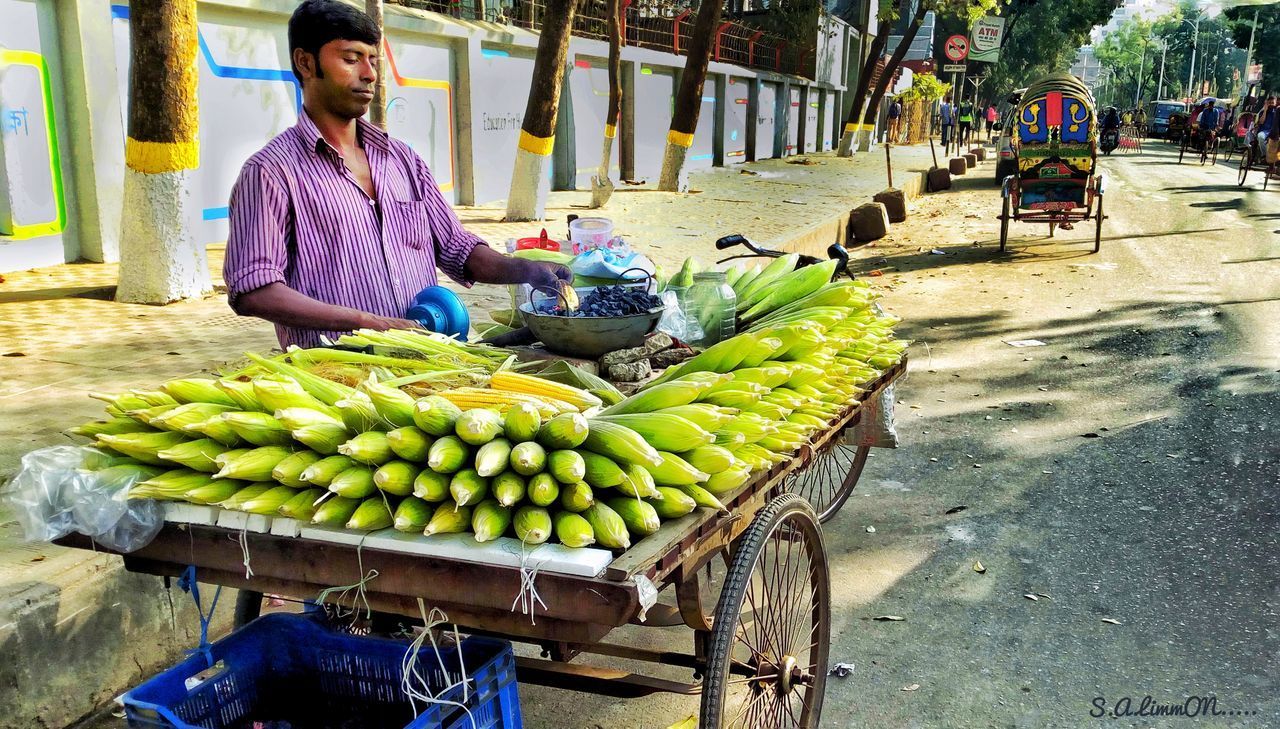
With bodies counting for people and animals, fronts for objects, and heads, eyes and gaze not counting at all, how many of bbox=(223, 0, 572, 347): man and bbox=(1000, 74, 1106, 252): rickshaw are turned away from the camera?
1

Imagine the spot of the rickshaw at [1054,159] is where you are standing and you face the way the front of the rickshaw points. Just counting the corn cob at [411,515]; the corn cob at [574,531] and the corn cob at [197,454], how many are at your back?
3

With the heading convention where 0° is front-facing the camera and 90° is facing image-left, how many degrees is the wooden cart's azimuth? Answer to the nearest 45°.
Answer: approximately 225°

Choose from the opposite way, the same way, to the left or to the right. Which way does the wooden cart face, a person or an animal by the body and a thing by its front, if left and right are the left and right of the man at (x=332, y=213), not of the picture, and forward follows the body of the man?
to the left

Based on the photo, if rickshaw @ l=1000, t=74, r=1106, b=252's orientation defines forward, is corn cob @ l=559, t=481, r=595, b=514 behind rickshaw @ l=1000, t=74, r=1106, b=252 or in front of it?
behind

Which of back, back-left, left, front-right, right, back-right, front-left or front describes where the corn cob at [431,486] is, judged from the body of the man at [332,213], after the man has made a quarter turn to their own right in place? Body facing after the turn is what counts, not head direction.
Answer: front-left

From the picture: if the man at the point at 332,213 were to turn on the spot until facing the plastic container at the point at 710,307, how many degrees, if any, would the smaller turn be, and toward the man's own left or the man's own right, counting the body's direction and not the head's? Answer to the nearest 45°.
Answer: approximately 45° to the man's own left

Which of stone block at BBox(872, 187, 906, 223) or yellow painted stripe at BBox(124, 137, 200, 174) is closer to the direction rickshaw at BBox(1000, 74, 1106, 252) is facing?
the stone block

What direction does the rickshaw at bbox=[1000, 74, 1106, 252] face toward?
away from the camera

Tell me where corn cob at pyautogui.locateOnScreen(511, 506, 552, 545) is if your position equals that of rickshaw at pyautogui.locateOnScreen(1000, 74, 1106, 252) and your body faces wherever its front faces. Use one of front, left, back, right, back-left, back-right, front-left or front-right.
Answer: back

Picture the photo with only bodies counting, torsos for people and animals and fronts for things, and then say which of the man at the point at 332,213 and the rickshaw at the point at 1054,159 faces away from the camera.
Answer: the rickshaw

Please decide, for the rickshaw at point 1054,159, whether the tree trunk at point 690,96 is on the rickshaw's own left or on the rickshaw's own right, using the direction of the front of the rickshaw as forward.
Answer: on the rickshaw's own left
